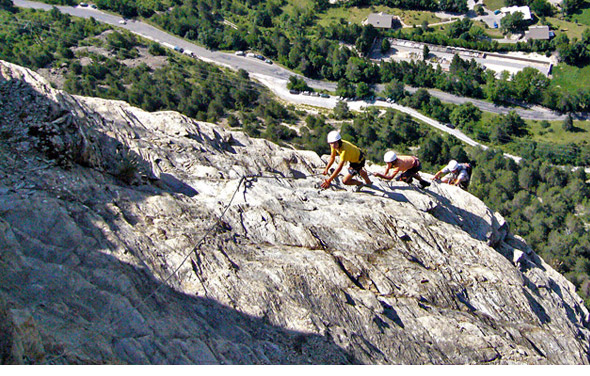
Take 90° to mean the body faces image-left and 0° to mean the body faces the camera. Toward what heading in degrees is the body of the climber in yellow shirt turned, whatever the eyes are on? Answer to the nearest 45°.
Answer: approximately 45°
